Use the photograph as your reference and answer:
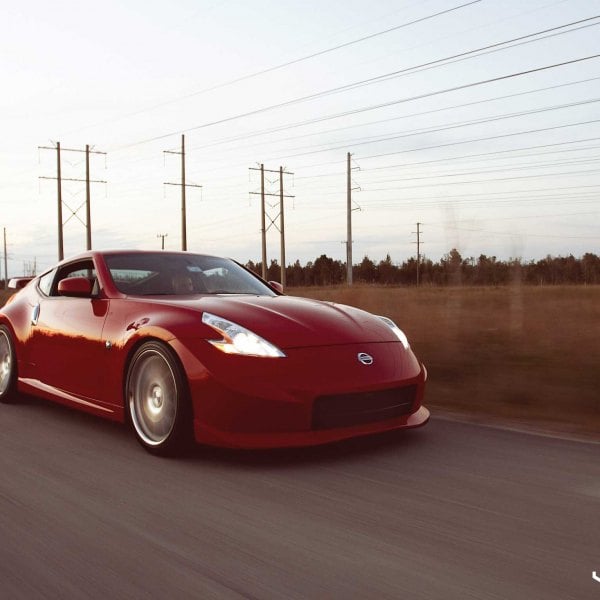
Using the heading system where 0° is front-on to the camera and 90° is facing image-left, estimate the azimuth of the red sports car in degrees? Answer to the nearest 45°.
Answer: approximately 315°

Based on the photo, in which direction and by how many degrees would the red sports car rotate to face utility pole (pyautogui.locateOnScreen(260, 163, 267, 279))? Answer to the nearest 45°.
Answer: approximately 135° to its left
